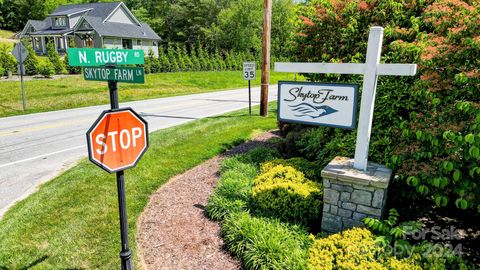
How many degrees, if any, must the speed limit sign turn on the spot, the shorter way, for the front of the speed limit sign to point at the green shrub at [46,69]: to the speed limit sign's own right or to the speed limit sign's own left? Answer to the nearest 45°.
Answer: approximately 135° to the speed limit sign's own right

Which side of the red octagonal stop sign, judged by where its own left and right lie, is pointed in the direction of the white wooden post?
left

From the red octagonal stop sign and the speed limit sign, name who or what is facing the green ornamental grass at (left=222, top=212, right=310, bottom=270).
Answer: the speed limit sign

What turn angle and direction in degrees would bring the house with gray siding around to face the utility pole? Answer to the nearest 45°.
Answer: approximately 45° to its left

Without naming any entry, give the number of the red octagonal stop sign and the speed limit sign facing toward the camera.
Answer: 2

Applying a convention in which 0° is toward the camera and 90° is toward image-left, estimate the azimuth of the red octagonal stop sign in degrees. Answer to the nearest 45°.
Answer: approximately 0°

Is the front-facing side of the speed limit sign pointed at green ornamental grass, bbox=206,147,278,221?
yes

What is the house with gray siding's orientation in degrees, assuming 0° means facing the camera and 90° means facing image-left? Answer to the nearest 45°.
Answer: approximately 45°

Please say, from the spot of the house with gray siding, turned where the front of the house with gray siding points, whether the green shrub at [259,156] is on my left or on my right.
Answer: on my left

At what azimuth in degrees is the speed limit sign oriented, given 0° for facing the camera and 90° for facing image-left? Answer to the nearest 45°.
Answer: approximately 0°
